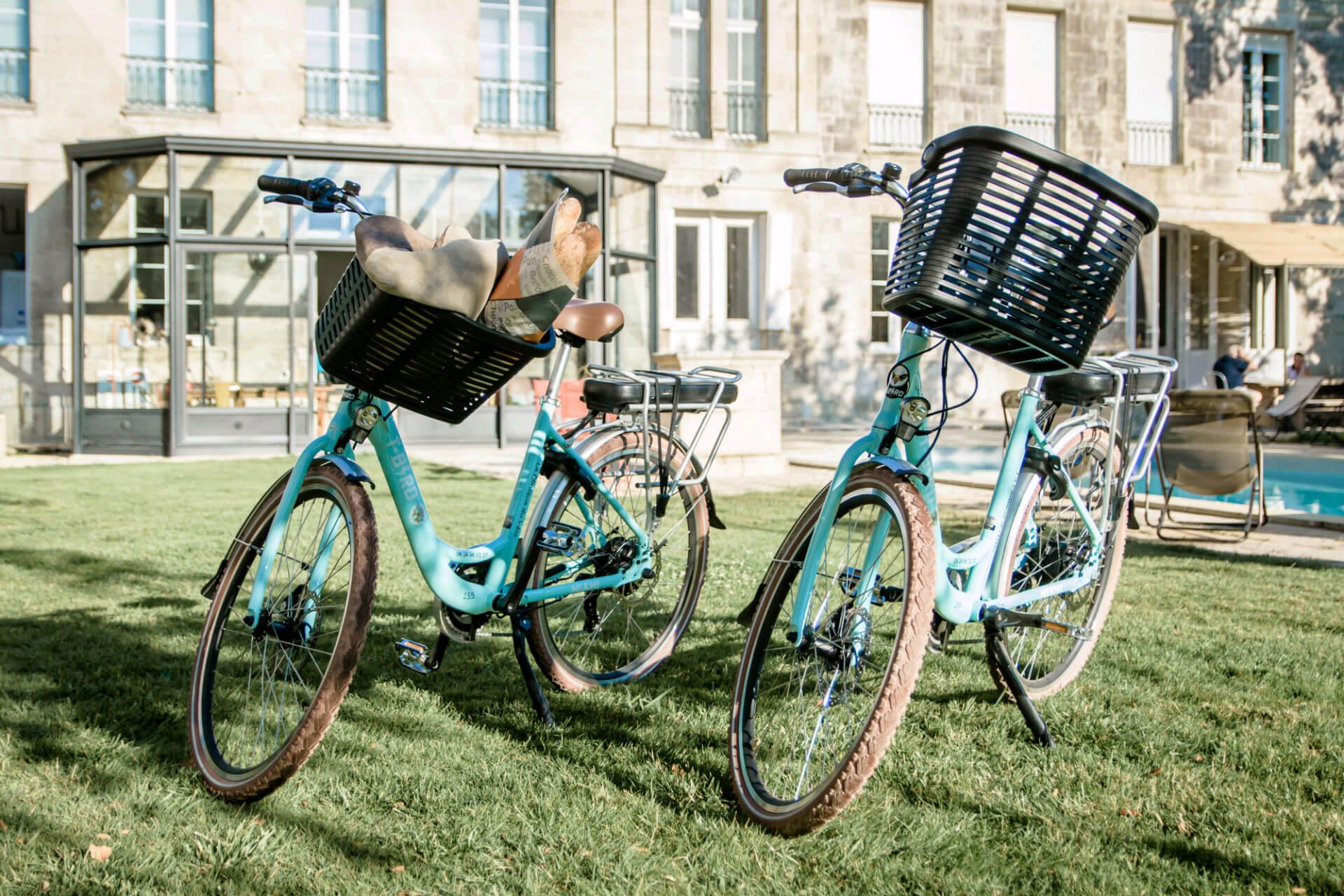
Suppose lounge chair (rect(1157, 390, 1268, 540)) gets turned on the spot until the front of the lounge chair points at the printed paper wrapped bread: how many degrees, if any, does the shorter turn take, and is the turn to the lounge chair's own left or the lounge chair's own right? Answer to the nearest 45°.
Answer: approximately 180°

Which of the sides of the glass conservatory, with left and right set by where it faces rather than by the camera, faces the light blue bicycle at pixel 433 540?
front

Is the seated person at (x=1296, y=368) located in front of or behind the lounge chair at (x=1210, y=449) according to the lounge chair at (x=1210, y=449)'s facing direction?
in front

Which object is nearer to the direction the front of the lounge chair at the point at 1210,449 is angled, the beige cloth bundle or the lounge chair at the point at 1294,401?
the lounge chair

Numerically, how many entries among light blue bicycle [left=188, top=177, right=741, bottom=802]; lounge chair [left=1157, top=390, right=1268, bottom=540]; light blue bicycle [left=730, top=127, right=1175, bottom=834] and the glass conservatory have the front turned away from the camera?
1

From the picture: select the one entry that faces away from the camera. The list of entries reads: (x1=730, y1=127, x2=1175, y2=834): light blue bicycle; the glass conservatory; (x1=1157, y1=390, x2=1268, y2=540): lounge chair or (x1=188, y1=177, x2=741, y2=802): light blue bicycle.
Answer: the lounge chair

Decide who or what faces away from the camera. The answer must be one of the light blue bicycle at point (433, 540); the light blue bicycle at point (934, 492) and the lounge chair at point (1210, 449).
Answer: the lounge chair

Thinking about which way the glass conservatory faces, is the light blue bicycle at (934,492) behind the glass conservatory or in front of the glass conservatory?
in front

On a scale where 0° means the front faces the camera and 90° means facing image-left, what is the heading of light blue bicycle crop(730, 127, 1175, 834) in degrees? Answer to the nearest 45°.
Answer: approximately 45°

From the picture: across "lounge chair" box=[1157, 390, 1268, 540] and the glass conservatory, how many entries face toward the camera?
1

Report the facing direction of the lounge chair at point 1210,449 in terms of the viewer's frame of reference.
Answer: facing away from the viewer

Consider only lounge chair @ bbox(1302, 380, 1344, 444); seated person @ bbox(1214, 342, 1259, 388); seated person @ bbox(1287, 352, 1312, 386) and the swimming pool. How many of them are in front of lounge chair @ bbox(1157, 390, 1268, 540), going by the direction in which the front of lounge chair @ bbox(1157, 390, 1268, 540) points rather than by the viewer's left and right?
4
